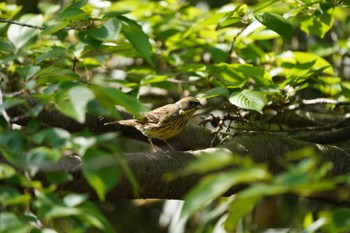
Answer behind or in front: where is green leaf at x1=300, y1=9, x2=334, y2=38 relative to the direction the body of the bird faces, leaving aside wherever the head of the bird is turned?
in front

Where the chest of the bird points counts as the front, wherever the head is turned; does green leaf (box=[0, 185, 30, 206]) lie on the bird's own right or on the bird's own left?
on the bird's own right

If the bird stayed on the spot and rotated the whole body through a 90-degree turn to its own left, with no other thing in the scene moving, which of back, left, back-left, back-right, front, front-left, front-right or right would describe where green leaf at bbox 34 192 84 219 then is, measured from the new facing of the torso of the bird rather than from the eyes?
back

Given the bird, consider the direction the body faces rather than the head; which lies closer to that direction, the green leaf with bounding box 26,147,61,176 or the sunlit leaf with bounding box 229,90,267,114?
the sunlit leaf

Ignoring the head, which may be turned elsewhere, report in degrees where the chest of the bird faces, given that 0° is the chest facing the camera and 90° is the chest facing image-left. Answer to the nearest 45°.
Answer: approximately 270°
